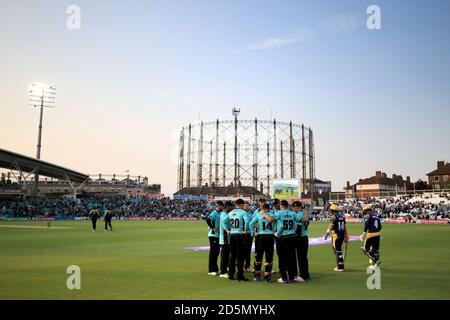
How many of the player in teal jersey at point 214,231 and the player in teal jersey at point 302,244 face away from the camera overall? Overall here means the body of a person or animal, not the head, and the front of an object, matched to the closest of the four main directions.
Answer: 0

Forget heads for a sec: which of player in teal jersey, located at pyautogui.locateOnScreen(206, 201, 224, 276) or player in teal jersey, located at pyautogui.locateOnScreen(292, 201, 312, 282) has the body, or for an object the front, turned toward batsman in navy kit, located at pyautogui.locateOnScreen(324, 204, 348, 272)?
player in teal jersey, located at pyautogui.locateOnScreen(206, 201, 224, 276)

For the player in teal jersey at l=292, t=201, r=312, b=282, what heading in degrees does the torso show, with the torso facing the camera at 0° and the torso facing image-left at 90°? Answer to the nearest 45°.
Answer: approximately 90°

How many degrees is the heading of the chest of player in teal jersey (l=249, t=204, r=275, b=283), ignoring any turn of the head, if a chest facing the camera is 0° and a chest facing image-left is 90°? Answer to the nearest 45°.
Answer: approximately 180°

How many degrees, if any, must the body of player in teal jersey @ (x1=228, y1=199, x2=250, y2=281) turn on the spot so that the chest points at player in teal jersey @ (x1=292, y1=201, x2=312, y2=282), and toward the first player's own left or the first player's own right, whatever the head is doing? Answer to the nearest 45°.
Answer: approximately 45° to the first player's own right

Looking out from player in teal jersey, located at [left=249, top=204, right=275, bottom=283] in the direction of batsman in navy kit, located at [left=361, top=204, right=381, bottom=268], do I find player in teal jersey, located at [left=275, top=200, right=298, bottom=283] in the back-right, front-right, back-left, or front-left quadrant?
front-right

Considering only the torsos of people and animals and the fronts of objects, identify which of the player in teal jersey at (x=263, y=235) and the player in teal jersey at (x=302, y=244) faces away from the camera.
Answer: the player in teal jersey at (x=263, y=235)

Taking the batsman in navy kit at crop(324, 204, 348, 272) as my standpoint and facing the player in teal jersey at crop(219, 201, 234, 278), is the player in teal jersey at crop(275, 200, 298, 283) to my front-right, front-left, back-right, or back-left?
front-left

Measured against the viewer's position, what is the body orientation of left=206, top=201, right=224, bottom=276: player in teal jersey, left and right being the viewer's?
facing to the right of the viewer
